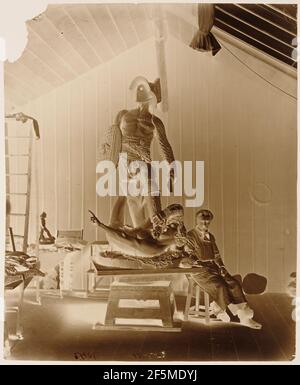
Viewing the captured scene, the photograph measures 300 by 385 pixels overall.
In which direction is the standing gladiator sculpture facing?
toward the camera

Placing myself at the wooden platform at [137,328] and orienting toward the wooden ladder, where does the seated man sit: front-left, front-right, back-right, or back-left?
back-right

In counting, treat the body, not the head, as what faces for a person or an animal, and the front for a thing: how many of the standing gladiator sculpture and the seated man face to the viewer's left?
0

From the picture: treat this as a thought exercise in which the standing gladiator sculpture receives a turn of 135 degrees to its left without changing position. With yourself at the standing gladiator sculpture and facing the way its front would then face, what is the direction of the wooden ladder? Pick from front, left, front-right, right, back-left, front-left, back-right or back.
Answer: back-left

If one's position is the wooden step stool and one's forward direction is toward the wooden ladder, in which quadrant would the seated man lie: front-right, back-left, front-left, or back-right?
back-right

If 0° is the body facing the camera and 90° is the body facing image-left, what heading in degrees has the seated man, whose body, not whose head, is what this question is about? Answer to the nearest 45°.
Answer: approximately 315°

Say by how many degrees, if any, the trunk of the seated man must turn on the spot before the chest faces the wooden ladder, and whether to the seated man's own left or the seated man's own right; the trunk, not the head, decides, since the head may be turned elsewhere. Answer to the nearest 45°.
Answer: approximately 135° to the seated man's own right
